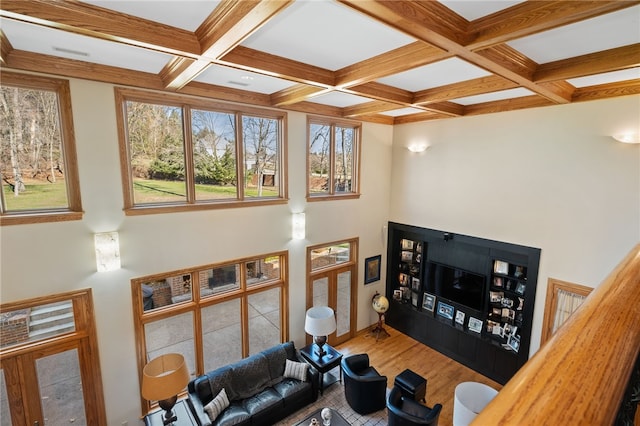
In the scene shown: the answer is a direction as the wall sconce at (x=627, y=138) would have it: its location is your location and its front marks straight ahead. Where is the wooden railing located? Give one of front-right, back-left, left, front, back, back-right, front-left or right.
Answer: front

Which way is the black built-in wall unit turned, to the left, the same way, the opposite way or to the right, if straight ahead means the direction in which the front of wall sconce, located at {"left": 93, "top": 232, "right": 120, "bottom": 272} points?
to the right

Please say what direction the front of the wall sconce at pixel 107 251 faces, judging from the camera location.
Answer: facing the viewer

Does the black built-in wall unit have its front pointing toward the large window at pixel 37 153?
yes

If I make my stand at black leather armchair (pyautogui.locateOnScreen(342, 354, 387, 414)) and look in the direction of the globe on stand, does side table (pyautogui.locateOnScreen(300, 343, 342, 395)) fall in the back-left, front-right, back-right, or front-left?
front-left

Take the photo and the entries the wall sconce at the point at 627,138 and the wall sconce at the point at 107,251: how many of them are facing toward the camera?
2

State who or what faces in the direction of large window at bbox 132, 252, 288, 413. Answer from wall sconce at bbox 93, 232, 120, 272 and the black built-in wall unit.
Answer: the black built-in wall unit

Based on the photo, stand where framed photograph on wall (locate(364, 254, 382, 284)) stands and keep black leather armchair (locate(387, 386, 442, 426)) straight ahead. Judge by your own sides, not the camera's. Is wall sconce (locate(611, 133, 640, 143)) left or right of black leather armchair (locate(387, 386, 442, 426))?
left

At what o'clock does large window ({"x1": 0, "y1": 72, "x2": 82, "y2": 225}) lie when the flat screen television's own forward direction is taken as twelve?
The large window is roughly at 12 o'clock from the flat screen television.

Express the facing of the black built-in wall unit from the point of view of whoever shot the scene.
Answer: facing the viewer and to the left of the viewer

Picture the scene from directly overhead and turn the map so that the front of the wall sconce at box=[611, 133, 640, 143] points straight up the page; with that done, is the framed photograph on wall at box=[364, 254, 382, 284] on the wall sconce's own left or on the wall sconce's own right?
on the wall sconce's own right
